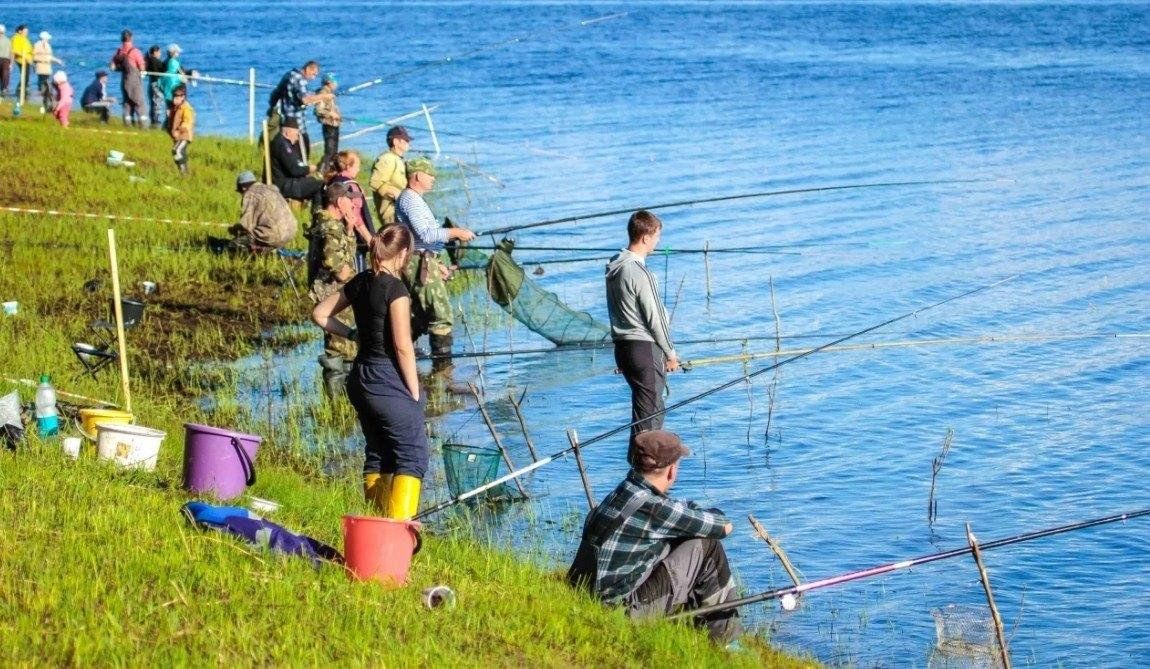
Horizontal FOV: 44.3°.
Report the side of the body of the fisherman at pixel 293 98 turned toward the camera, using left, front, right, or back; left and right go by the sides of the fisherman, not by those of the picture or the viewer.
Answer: right

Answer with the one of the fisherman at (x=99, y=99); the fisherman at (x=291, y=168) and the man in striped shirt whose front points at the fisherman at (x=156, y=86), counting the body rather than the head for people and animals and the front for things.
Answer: the fisherman at (x=99, y=99)

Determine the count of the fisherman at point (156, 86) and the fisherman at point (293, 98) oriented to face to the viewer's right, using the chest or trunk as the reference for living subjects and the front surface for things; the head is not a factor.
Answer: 2

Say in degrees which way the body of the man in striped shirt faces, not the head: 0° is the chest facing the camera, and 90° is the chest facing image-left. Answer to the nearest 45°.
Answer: approximately 270°

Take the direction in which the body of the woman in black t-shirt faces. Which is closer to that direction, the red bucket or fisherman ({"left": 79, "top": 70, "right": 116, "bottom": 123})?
the fisherman

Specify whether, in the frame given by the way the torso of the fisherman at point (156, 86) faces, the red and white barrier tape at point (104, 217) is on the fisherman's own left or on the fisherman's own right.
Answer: on the fisherman's own right

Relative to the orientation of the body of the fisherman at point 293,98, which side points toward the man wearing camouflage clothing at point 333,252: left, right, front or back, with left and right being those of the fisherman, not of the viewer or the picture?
right

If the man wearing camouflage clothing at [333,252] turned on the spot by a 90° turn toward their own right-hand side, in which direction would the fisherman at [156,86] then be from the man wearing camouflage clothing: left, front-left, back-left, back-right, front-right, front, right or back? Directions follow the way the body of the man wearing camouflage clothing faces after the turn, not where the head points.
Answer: back

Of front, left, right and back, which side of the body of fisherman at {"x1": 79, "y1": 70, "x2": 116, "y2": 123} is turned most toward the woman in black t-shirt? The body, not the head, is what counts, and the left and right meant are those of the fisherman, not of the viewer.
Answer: right

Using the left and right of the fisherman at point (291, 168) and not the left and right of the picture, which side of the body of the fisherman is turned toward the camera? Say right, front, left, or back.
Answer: right

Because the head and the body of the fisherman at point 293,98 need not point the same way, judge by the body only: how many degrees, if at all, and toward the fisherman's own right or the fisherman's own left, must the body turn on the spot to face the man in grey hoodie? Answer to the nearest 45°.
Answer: approximately 90° to the fisherman's own right

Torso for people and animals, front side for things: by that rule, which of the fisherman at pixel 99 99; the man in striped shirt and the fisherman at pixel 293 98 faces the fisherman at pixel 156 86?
the fisherman at pixel 99 99

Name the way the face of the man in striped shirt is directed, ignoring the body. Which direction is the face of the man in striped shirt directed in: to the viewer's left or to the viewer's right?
to the viewer's right

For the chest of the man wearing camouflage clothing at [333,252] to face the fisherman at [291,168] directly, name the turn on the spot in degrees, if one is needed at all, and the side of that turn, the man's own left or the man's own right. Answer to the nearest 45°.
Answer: approximately 90° to the man's own left

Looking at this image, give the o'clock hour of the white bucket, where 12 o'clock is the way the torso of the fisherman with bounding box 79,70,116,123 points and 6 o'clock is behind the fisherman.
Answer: The white bucket is roughly at 3 o'clock from the fisherman.

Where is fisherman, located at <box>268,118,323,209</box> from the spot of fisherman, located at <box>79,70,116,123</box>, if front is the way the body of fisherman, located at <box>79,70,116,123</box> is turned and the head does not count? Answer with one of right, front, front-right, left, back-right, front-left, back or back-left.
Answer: right

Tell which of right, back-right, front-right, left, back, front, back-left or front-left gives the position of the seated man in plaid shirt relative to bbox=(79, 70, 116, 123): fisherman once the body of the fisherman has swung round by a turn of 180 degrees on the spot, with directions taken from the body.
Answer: left
